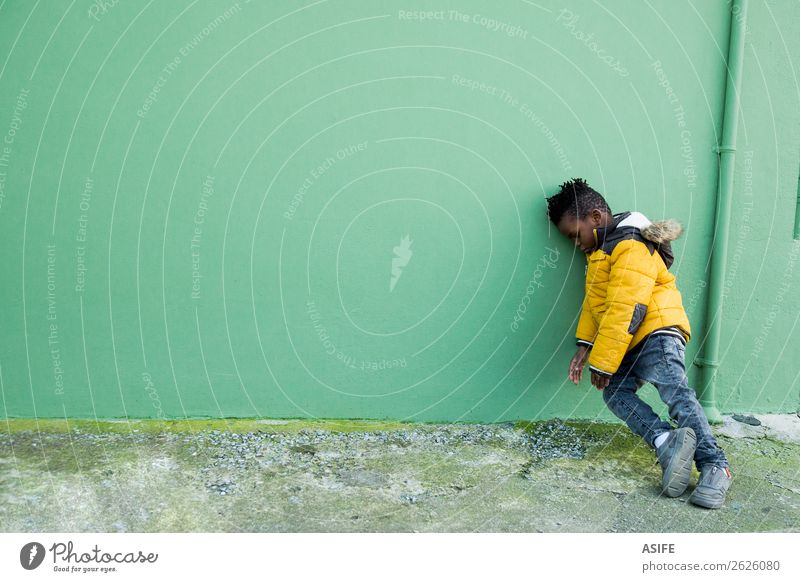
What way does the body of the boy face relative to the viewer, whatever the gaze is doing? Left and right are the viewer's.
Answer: facing to the left of the viewer

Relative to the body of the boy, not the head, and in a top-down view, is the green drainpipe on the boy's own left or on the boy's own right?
on the boy's own right
